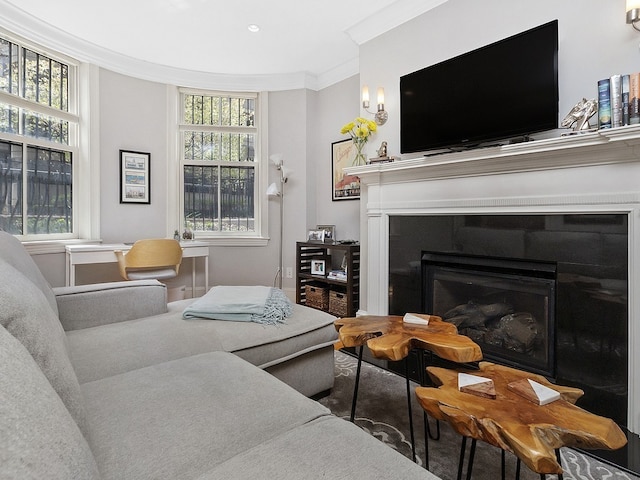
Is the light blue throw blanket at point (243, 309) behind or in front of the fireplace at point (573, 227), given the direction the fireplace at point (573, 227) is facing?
in front

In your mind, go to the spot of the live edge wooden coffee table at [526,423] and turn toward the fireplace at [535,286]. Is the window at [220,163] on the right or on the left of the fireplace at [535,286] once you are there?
left

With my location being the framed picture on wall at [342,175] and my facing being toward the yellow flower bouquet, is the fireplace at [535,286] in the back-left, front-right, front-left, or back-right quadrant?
front-left

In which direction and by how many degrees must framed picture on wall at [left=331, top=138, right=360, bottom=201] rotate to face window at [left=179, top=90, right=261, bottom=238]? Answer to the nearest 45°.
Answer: approximately 45° to its right

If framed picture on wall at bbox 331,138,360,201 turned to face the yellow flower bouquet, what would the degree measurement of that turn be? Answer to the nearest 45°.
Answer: approximately 45° to its left

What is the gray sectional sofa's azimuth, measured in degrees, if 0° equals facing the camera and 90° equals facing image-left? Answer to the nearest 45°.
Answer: approximately 270°

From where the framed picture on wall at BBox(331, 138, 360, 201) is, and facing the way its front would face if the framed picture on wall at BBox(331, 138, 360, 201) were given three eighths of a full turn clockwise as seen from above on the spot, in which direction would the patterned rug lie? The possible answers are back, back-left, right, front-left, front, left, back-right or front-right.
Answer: back

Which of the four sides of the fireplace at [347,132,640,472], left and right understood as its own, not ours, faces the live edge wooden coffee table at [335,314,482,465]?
front

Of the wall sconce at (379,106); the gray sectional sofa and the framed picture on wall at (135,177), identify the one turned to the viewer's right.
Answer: the gray sectional sofa

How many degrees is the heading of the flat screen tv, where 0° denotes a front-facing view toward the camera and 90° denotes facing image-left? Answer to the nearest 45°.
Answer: approximately 45°

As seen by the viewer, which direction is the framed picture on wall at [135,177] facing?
toward the camera

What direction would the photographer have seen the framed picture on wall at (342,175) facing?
facing the viewer and to the left of the viewer

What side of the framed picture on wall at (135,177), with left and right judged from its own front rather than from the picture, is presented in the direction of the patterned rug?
front

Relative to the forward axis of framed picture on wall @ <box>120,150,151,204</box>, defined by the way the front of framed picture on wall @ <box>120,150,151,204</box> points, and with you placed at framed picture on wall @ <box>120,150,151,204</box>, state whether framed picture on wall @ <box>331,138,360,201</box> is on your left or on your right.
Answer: on your left

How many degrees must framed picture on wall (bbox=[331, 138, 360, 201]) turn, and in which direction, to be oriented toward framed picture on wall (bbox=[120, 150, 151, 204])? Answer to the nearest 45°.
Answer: approximately 45° to its right

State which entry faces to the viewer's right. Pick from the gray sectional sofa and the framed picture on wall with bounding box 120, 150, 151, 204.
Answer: the gray sectional sofa
